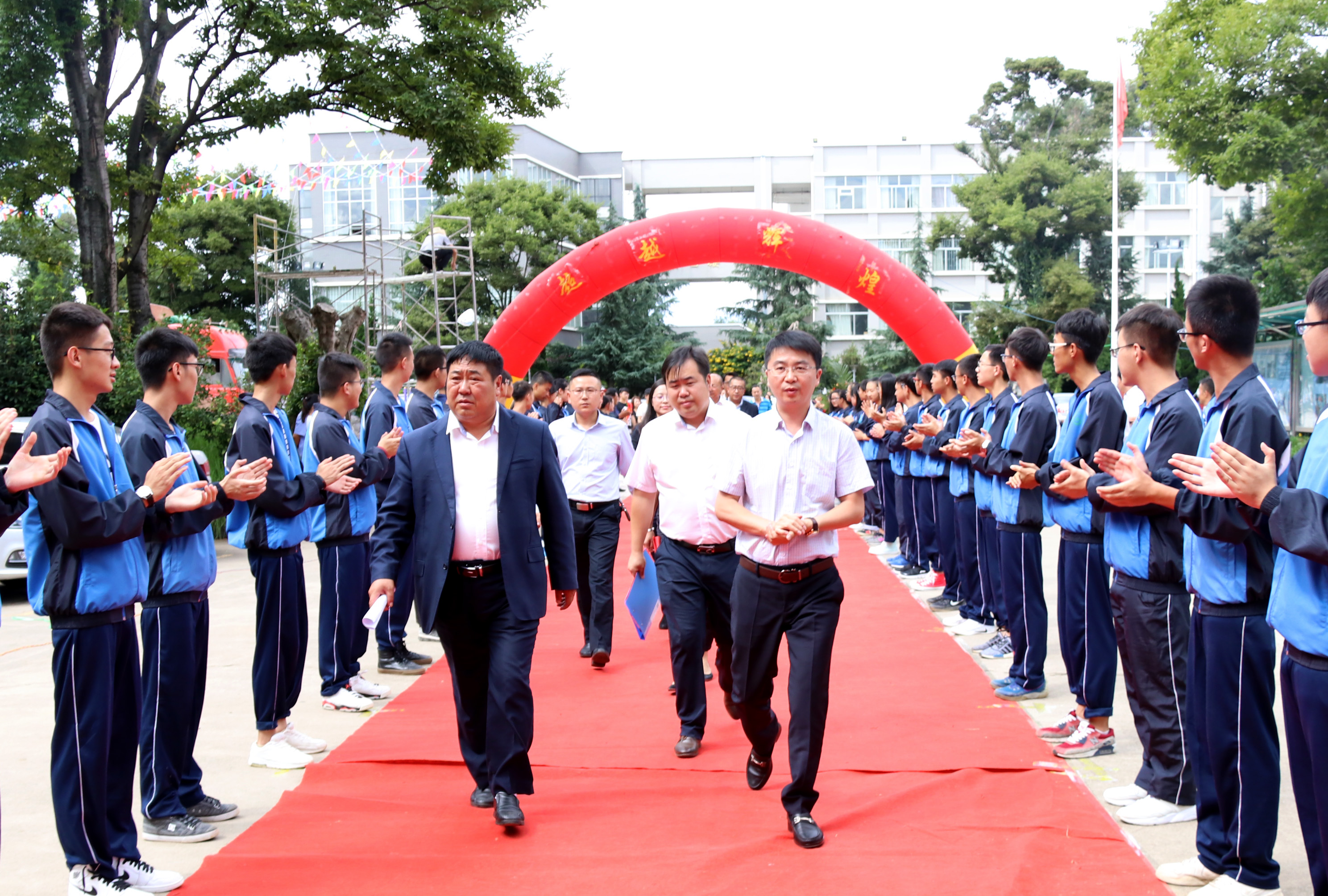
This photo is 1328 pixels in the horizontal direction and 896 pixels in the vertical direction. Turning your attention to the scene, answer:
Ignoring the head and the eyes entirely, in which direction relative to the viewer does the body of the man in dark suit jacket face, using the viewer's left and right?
facing the viewer

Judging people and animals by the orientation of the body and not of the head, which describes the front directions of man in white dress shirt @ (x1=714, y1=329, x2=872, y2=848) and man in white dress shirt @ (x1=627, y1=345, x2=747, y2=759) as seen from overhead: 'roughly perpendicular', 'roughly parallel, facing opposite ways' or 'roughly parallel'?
roughly parallel

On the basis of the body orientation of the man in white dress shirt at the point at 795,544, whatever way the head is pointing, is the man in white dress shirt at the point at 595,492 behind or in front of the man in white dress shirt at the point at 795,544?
behind

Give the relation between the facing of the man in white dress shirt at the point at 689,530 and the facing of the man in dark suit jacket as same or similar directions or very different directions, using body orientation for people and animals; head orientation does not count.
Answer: same or similar directions

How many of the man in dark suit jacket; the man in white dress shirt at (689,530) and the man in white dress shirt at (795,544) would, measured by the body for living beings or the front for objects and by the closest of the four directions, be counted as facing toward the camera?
3

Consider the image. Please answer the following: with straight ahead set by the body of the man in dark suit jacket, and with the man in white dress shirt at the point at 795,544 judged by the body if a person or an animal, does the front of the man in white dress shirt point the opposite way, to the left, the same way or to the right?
the same way

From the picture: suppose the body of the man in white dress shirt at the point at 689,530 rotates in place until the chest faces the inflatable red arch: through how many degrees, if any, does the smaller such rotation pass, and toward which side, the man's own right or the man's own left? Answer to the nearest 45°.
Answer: approximately 180°

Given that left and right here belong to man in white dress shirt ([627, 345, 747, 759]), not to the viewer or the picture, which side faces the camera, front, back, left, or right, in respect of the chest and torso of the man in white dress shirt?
front

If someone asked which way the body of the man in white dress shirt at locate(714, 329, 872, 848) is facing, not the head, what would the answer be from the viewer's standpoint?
toward the camera

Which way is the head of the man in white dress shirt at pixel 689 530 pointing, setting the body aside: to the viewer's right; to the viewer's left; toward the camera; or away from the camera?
toward the camera

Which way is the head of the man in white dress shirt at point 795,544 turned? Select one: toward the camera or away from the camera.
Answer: toward the camera

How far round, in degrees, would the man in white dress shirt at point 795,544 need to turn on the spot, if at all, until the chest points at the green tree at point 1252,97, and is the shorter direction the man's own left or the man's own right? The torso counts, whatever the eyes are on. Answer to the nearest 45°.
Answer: approximately 135° to the man's own left

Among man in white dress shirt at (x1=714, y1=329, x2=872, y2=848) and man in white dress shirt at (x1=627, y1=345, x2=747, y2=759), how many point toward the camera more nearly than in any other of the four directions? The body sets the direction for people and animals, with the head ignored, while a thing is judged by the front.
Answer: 2

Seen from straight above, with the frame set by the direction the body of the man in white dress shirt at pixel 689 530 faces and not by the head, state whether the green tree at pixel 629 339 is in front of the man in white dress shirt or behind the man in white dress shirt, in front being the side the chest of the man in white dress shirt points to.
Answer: behind
